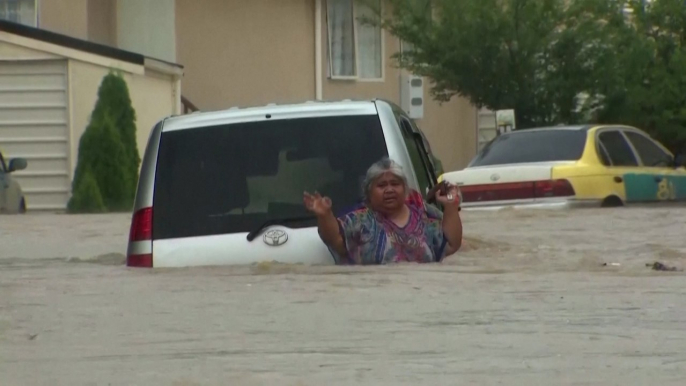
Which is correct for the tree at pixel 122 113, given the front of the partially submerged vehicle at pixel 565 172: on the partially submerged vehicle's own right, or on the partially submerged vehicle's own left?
on the partially submerged vehicle's own left

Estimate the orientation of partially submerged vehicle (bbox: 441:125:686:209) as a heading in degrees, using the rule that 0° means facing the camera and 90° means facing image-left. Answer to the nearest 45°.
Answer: approximately 225°

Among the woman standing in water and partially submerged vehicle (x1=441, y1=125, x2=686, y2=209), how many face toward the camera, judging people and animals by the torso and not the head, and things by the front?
1

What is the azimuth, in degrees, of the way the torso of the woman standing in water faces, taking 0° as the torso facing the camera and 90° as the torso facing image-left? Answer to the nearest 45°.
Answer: approximately 0°

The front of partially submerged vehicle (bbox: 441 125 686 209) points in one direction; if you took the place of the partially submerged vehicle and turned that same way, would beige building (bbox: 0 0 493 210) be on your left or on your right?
on your left
